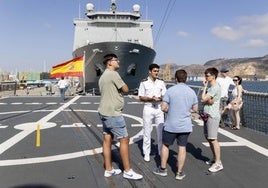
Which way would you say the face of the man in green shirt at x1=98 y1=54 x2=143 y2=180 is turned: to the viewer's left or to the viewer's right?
to the viewer's right

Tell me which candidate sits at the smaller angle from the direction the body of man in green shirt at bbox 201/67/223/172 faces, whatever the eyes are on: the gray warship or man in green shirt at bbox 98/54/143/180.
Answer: the man in green shirt

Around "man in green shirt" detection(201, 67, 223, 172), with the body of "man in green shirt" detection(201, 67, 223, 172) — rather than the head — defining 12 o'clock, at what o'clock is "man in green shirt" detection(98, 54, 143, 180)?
"man in green shirt" detection(98, 54, 143, 180) is roughly at 11 o'clock from "man in green shirt" detection(201, 67, 223, 172).

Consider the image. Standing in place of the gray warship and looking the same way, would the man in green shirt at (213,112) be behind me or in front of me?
in front

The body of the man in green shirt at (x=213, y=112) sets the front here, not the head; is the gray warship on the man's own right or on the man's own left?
on the man's own right

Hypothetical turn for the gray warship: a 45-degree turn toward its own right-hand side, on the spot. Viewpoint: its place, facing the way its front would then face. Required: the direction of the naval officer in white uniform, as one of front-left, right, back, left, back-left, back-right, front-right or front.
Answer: front-left

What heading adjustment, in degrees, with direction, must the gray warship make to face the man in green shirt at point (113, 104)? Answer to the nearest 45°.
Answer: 0° — it already faces them

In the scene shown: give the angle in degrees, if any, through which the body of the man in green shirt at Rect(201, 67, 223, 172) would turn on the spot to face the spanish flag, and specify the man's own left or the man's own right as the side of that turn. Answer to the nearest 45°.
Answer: approximately 45° to the man's own right

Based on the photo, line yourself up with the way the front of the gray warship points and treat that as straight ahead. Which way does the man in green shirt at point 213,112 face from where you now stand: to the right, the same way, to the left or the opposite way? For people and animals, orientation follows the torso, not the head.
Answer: to the right

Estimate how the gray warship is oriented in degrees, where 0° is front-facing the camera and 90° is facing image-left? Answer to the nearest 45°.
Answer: approximately 0°

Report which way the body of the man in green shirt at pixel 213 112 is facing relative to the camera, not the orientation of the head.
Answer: to the viewer's left
